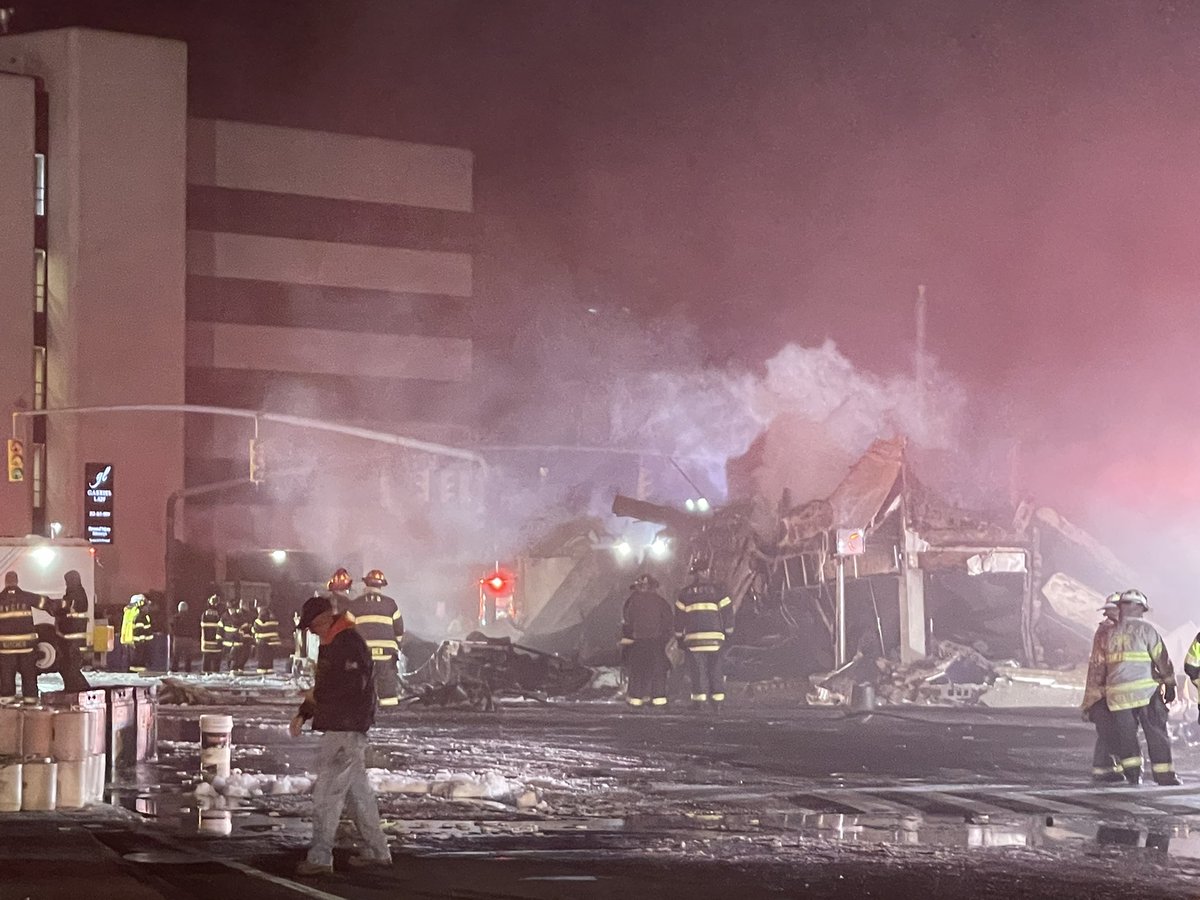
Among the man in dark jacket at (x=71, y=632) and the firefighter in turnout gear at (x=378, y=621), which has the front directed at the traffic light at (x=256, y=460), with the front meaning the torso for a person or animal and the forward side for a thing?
the firefighter in turnout gear

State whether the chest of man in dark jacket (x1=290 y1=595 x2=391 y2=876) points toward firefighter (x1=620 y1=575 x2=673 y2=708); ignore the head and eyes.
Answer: no

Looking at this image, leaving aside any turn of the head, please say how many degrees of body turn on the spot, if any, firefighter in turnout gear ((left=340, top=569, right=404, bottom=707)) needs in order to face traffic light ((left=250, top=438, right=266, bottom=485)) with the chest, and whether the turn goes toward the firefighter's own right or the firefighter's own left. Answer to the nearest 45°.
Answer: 0° — they already face it

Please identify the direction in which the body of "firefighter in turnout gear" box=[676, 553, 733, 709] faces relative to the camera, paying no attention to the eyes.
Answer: away from the camera

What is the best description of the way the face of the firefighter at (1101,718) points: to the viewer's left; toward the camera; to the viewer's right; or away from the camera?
to the viewer's left

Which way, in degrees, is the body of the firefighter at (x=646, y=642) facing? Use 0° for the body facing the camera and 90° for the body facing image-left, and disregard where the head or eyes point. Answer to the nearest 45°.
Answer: approximately 180°

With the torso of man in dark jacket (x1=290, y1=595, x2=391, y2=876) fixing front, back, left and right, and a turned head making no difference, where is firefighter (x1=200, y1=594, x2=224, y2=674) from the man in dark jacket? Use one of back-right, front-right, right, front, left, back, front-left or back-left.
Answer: right

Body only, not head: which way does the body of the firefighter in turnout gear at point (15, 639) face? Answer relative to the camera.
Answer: away from the camera

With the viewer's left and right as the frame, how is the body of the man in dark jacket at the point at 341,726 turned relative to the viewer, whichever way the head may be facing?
facing to the left of the viewer

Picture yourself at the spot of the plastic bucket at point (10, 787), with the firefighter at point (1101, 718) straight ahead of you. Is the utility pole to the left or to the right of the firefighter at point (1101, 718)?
left

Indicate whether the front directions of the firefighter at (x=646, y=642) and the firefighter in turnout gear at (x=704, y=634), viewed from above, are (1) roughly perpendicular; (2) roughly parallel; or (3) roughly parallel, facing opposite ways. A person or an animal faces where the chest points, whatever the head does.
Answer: roughly parallel

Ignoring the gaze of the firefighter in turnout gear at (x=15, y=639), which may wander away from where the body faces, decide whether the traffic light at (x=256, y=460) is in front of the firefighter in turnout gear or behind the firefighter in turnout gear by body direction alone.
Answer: in front

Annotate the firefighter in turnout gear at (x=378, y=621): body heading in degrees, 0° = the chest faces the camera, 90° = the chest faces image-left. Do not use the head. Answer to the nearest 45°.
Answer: approximately 180°
